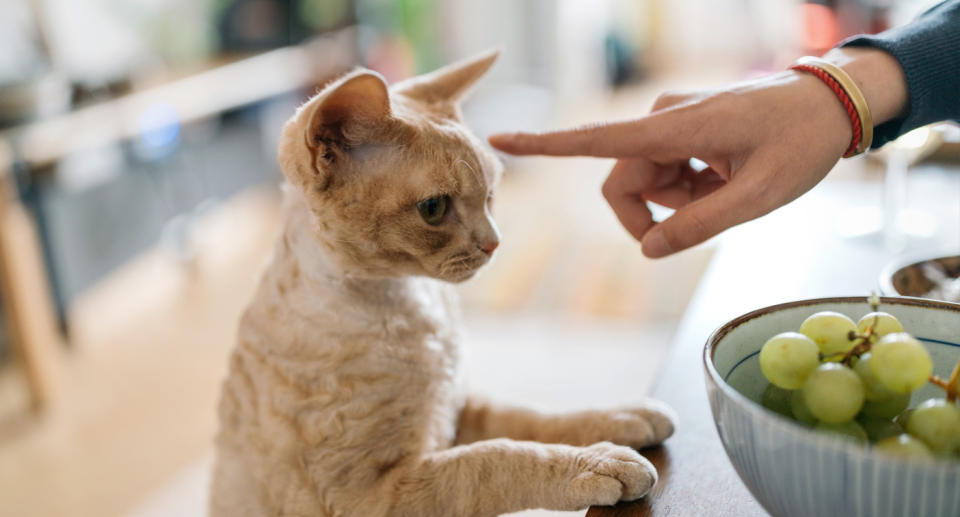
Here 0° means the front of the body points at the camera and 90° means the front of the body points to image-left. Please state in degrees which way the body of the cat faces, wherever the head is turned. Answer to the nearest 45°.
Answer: approximately 270°
